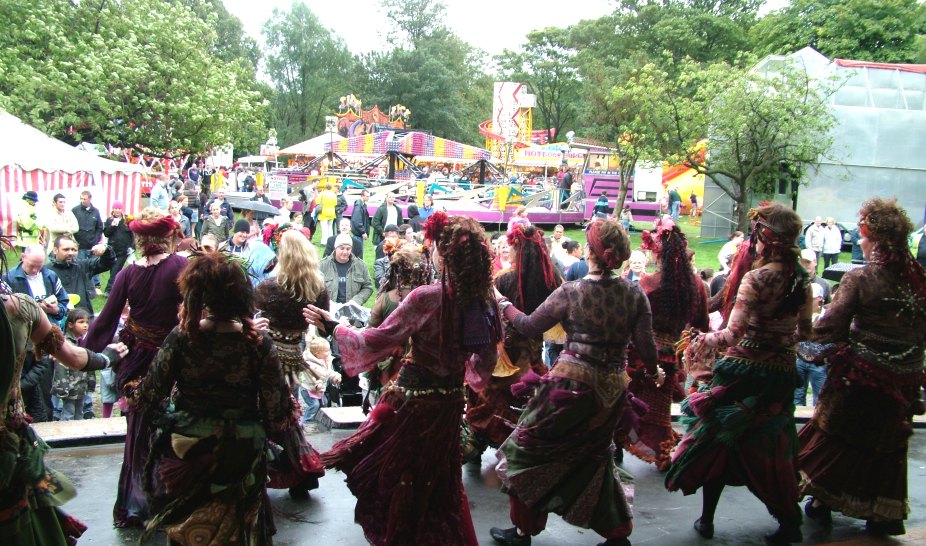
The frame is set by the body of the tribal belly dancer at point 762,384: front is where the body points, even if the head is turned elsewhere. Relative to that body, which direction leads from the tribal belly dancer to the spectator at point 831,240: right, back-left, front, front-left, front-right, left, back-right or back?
front-right

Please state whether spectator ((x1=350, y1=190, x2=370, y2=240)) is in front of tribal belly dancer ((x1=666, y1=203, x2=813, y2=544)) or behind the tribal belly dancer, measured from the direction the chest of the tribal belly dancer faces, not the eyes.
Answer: in front

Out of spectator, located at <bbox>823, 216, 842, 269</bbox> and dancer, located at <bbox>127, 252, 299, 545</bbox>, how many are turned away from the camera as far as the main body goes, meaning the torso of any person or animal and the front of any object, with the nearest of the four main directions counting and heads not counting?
1

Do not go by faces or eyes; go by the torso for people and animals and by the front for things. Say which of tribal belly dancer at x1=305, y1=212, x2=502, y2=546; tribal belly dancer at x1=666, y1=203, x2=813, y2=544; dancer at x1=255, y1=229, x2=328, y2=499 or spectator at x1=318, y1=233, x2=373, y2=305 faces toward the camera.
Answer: the spectator

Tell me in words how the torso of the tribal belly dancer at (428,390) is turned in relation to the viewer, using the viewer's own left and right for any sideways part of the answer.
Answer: facing away from the viewer and to the left of the viewer

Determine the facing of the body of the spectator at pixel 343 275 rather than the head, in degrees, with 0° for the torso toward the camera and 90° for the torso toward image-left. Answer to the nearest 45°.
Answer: approximately 0°

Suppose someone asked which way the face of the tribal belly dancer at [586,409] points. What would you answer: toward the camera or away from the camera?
away from the camera

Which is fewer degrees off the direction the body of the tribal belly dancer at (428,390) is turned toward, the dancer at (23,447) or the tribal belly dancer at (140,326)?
the tribal belly dancer

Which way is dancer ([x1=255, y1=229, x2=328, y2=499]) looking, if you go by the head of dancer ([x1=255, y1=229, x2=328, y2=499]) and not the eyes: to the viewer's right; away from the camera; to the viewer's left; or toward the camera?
away from the camera

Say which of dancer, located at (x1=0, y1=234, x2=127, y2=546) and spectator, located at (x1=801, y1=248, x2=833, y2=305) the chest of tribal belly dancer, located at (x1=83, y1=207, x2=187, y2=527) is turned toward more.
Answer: the spectator

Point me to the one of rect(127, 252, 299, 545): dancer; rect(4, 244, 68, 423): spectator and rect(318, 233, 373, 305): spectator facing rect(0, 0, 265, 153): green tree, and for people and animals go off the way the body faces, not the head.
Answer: the dancer

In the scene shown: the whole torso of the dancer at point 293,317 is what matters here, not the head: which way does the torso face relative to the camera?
away from the camera

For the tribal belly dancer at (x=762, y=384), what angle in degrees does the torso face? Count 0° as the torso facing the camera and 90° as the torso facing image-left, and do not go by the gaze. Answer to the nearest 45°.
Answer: approximately 135°

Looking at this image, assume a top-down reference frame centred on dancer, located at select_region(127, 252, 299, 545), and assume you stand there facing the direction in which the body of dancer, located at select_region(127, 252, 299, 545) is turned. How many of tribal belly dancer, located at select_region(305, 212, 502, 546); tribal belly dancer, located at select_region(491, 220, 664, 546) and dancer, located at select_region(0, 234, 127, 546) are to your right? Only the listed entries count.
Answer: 2

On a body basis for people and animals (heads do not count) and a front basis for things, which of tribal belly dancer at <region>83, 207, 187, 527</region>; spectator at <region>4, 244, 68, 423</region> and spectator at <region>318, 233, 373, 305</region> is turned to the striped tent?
the tribal belly dancer

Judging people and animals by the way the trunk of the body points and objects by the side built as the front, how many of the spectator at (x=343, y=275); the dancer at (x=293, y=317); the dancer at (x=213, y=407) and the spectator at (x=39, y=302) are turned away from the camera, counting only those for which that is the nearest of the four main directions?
2
